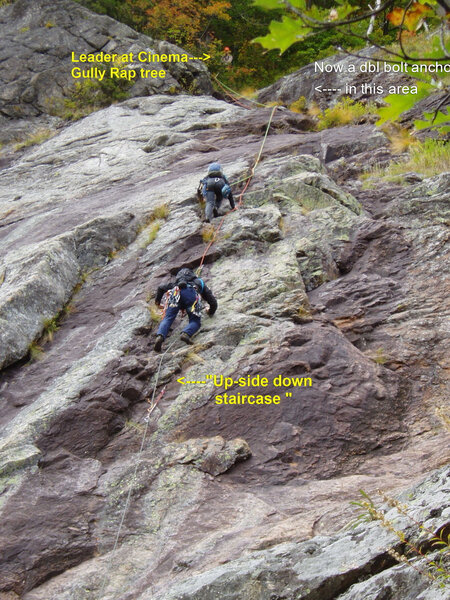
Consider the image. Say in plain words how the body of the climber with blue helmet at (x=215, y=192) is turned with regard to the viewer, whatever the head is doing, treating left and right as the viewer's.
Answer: facing away from the viewer

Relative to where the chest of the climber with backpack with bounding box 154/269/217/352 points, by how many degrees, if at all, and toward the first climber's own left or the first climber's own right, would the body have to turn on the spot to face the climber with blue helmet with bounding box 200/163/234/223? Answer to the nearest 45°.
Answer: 0° — they already face them

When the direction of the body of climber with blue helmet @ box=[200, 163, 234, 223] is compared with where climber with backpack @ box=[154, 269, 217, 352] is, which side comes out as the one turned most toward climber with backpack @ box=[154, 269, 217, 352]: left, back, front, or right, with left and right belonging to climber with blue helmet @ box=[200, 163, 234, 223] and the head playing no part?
back

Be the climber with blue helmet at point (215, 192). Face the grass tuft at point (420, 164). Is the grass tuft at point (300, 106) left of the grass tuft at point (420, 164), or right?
left

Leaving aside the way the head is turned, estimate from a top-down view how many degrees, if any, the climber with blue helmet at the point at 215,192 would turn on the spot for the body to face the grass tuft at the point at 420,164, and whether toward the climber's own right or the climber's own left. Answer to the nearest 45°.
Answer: approximately 45° to the climber's own right

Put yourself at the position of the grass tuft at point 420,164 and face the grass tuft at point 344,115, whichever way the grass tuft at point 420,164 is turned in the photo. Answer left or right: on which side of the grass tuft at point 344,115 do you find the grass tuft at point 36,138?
left

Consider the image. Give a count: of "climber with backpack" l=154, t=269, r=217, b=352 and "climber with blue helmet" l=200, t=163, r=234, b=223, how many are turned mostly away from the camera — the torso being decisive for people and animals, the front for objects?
2

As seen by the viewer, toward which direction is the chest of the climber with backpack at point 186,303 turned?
away from the camera

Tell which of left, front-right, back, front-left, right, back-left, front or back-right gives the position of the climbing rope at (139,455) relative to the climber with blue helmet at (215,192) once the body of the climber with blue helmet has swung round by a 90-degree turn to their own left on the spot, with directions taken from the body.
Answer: left
